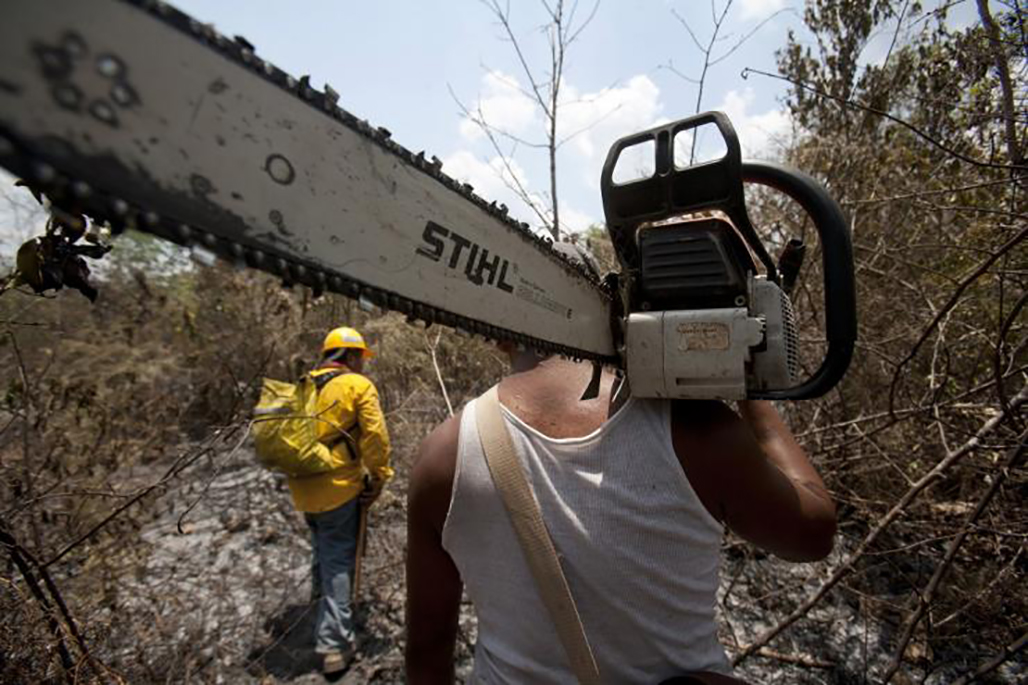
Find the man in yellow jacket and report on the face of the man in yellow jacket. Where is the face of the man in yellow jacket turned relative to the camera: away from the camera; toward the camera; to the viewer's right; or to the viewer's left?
to the viewer's right

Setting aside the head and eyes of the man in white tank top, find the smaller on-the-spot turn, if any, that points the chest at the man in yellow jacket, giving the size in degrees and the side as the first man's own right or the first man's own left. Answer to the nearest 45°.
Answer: approximately 45° to the first man's own left

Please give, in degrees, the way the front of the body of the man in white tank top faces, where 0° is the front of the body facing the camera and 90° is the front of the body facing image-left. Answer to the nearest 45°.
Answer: approximately 180°

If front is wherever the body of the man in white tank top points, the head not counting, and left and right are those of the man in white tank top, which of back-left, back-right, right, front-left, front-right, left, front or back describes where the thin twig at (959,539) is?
front-right
